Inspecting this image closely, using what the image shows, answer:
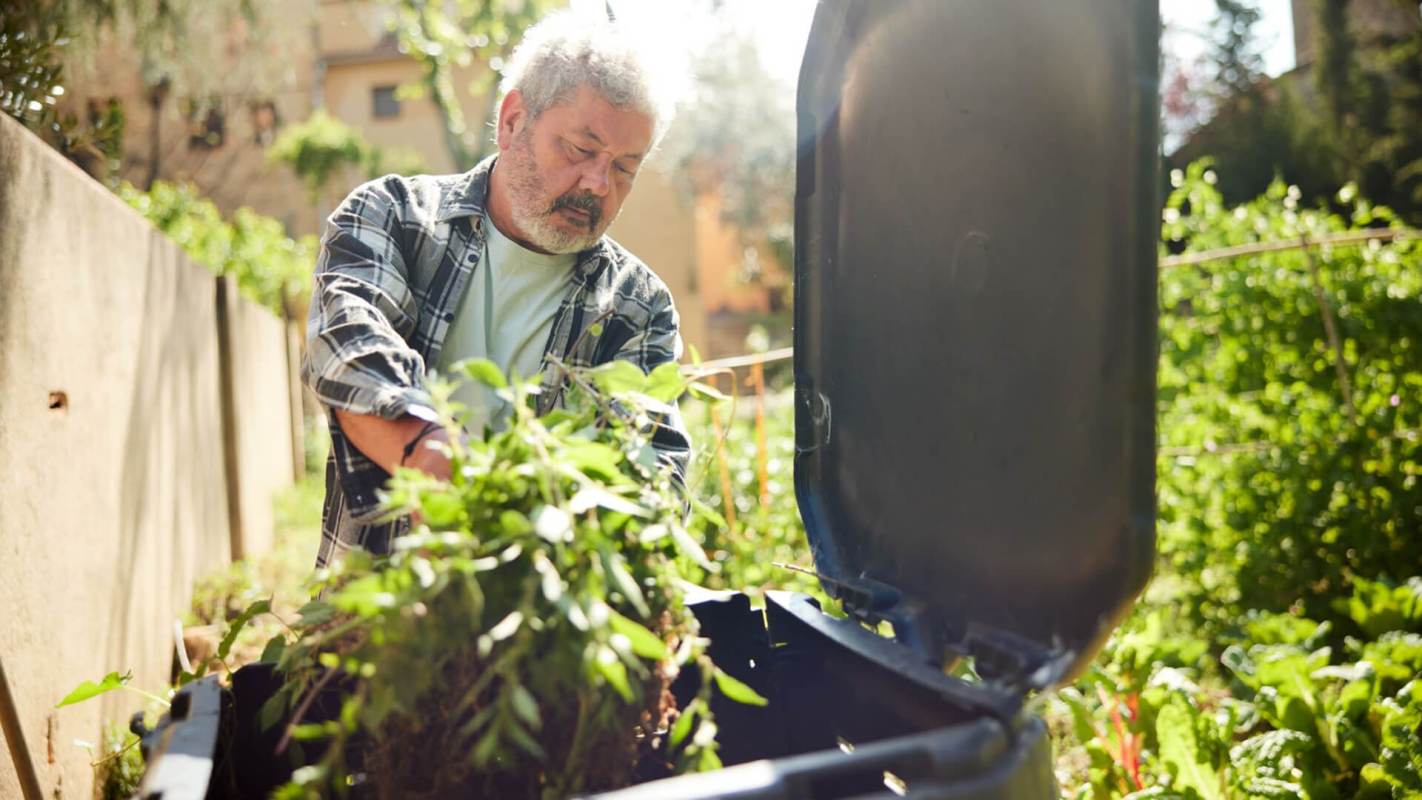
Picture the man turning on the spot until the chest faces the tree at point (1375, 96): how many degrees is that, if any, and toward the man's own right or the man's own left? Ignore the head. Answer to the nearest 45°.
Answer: approximately 90° to the man's own left

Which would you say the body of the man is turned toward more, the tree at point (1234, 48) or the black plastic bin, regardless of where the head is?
the black plastic bin

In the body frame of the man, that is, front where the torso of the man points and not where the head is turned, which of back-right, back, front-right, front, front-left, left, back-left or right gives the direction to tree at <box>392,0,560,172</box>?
back-left

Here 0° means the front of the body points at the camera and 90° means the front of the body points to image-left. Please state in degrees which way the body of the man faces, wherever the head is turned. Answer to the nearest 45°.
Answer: approximately 315°

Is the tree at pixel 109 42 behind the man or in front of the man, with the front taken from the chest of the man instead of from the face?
behind

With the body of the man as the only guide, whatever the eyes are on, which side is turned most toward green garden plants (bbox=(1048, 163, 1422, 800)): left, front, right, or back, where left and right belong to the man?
left

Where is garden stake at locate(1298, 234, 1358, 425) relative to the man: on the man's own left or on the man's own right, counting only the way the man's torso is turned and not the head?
on the man's own left

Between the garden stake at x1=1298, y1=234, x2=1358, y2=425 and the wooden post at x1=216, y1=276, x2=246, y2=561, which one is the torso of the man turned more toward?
the garden stake
